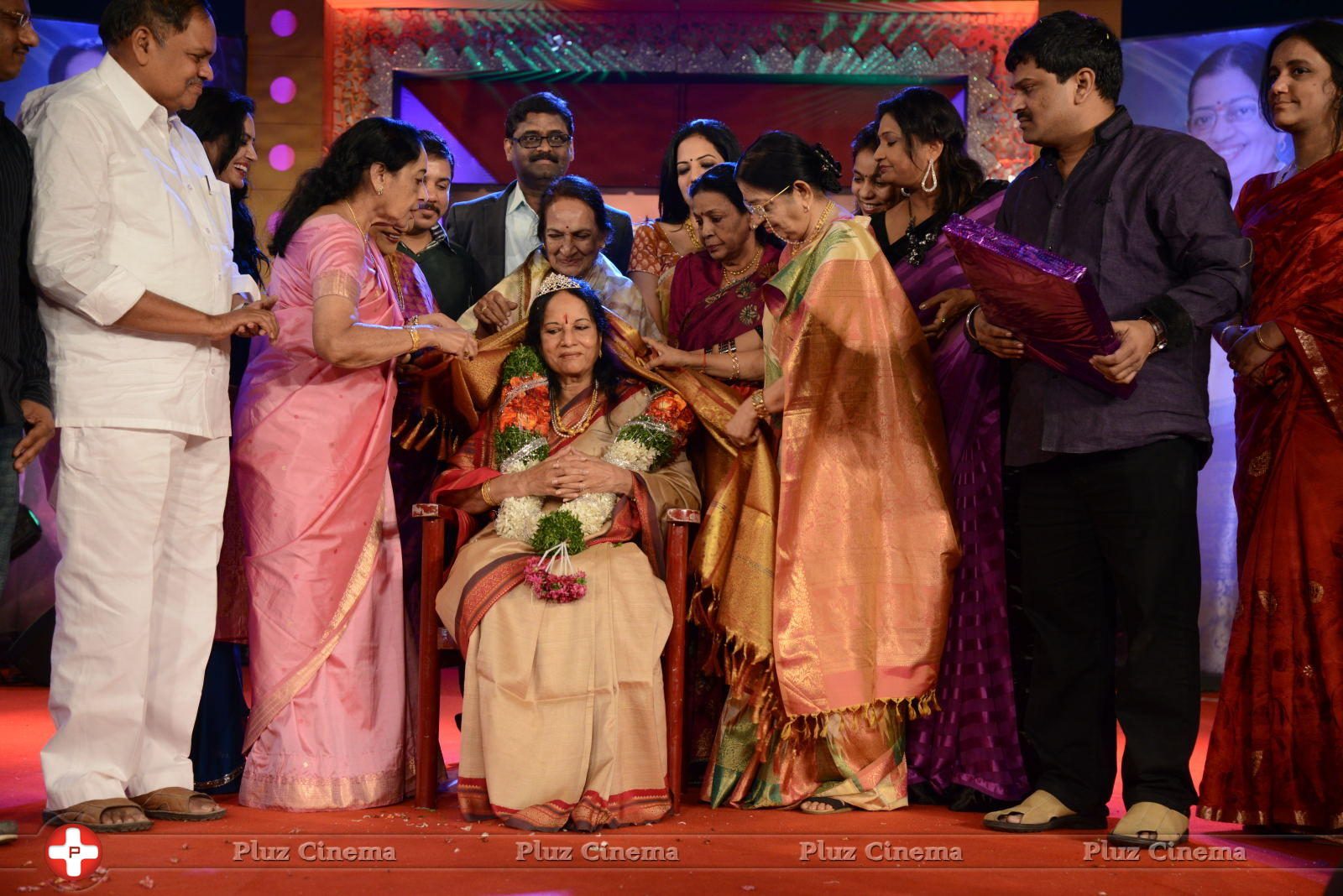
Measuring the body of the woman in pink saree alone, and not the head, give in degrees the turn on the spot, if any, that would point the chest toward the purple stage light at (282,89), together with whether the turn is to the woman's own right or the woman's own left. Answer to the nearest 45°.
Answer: approximately 90° to the woman's own left

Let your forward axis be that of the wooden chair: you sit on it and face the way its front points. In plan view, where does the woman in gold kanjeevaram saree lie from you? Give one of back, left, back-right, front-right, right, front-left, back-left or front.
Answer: left

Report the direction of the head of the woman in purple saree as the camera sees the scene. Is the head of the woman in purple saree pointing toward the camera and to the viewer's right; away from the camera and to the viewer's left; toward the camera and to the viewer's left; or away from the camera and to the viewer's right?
toward the camera and to the viewer's left

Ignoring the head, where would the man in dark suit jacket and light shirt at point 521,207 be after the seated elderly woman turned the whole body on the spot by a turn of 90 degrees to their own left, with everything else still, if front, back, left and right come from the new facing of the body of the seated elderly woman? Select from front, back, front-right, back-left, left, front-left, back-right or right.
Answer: left

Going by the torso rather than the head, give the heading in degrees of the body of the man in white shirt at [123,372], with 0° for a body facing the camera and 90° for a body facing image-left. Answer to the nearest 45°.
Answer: approximately 315°

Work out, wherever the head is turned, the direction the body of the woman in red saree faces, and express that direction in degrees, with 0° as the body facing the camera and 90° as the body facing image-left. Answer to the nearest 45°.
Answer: approximately 45°

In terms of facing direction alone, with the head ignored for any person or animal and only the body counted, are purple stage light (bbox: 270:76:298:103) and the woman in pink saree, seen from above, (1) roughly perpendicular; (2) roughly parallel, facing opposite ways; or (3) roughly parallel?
roughly perpendicular

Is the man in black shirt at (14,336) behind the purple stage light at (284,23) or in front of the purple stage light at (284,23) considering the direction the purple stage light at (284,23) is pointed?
in front

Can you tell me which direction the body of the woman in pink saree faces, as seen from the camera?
to the viewer's right

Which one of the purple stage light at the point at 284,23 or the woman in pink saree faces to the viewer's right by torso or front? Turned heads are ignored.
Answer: the woman in pink saree

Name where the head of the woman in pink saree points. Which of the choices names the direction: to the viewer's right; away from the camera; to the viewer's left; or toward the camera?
to the viewer's right

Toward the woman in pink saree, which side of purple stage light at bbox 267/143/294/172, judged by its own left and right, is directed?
front

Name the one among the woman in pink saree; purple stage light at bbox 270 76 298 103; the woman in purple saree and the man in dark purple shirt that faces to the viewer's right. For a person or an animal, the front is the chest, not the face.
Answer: the woman in pink saree

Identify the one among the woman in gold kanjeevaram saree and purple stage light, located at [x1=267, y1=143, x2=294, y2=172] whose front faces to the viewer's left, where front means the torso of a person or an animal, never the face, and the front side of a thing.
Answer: the woman in gold kanjeevaram saree
